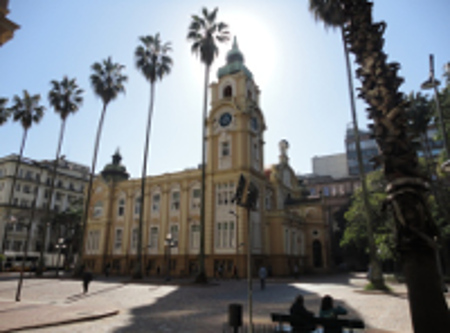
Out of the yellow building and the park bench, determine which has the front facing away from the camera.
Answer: the park bench

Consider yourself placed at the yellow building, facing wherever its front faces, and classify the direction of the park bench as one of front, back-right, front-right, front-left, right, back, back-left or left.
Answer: front-right

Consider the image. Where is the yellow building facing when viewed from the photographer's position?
facing the viewer and to the right of the viewer

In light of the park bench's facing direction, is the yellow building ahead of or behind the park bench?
ahead

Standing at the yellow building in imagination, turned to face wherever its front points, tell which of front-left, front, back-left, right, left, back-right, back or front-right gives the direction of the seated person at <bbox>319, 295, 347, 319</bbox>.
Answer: front-right

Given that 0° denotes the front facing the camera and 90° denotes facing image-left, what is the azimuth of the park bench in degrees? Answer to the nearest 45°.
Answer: approximately 180°

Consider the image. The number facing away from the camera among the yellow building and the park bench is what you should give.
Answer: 1

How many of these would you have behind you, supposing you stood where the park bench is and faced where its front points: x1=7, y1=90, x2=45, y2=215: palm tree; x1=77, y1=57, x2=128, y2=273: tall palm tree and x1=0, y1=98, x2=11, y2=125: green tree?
0

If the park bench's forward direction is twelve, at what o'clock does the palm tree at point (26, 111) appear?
The palm tree is roughly at 10 o'clock from the park bench.

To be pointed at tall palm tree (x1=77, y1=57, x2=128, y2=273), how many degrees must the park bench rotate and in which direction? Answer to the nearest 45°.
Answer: approximately 45° to its left

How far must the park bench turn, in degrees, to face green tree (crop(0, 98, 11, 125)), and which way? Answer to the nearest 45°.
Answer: approximately 45° to its left

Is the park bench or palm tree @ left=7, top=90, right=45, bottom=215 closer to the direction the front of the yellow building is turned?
the park bench
